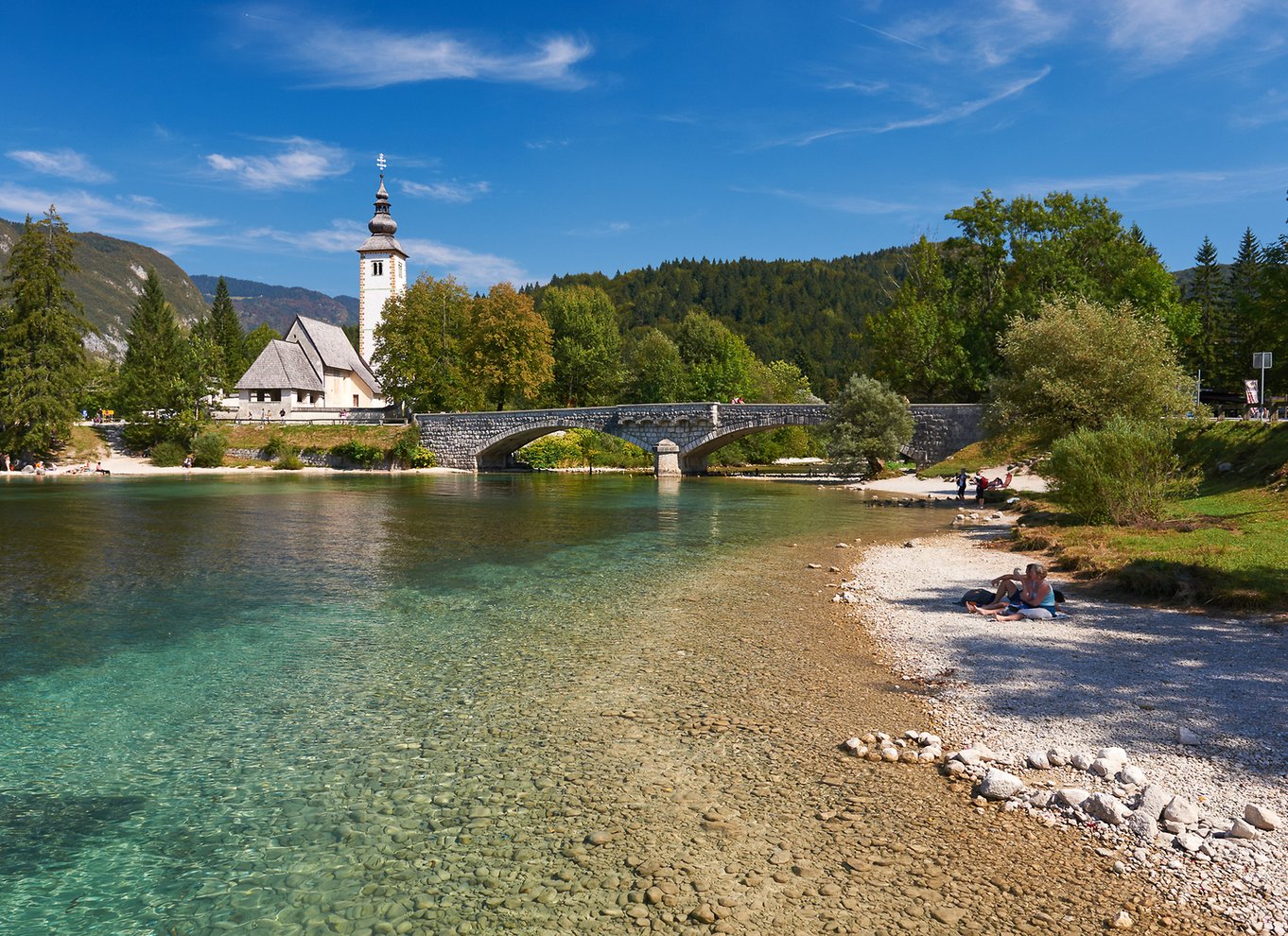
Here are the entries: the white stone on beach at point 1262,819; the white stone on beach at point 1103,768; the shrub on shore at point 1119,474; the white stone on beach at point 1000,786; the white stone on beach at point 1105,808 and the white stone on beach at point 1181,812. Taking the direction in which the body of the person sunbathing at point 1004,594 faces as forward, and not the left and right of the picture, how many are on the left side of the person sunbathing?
5

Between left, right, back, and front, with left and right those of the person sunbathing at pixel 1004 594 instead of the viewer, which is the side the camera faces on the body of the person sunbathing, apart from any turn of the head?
left

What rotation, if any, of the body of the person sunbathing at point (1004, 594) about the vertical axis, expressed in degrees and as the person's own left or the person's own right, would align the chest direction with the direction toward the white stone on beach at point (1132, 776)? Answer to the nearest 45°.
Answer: approximately 90° to the person's own left

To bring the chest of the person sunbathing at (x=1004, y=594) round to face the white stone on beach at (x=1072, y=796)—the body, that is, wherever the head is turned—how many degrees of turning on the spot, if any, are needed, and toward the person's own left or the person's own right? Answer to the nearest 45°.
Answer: approximately 90° to the person's own left

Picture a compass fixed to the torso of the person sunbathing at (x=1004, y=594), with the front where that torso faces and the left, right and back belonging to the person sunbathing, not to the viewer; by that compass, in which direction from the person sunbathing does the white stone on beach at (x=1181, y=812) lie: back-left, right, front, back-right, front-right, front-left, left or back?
left

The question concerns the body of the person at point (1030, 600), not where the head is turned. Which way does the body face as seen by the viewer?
to the viewer's left

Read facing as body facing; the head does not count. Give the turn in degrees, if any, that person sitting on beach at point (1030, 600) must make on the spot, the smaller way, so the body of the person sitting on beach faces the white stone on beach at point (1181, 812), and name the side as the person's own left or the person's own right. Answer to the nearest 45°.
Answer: approximately 90° to the person's own left

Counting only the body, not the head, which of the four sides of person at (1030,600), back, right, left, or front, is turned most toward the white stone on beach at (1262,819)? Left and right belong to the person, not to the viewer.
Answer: left

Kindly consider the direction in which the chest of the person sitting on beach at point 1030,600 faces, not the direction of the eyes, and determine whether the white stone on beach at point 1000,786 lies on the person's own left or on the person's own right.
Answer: on the person's own left
